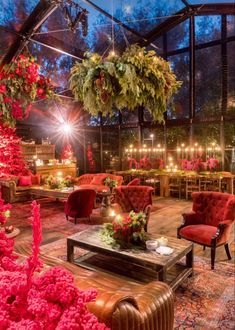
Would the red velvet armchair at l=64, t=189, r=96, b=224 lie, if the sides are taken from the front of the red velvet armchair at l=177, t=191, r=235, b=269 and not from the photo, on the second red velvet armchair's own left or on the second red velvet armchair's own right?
on the second red velvet armchair's own right

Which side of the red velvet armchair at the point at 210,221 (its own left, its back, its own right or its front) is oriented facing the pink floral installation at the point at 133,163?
right

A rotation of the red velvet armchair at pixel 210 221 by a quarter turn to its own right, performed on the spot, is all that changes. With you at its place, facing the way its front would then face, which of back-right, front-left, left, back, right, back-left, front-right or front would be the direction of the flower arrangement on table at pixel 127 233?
left

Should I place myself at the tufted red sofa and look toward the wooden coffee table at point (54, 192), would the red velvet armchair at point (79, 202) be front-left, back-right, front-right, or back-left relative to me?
front-left

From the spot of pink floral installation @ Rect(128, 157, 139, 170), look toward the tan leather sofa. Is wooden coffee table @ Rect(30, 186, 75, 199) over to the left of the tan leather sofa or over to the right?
right

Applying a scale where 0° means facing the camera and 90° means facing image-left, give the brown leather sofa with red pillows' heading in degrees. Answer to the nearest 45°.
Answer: approximately 315°

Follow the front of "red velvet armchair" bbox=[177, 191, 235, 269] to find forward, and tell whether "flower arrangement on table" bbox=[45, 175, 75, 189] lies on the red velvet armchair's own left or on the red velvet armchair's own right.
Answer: on the red velvet armchair's own right

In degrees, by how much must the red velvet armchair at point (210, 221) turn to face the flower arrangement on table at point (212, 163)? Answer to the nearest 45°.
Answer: approximately 135° to its right

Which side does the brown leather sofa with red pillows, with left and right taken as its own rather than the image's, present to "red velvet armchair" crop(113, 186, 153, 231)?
front

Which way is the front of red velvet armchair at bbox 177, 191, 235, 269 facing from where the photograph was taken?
facing the viewer and to the left of the viewer

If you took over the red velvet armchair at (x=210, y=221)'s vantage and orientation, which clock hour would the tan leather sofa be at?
The tan leather sofa is roughly at 11 o'clock from the red velvet armchair.

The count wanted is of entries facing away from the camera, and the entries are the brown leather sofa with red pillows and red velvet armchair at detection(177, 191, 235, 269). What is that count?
0

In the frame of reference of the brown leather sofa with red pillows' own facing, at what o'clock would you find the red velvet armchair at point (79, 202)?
The red velvet armchair is roughly at 1 o'clock from the brown leather sofa with red pillows.

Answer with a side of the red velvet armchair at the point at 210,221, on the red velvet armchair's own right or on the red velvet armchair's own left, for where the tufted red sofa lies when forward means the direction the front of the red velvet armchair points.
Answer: on the red velvet armchair's own right
